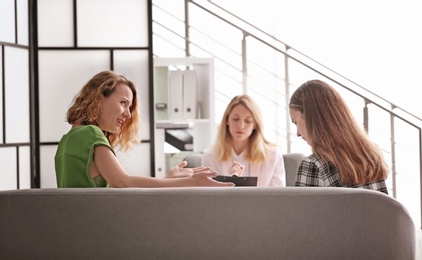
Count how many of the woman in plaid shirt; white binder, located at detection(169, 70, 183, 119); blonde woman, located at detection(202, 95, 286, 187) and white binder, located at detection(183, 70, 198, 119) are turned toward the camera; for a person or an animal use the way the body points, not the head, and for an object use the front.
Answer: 3

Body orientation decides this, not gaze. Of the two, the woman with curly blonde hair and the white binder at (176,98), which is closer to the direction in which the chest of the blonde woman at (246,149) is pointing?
the woman with curly blonde hair

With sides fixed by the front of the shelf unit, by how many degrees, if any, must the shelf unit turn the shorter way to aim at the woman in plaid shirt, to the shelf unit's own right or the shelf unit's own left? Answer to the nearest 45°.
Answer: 0° — it already faces them

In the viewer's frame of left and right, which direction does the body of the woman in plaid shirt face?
facing away from the viewer and to the left of the viewer

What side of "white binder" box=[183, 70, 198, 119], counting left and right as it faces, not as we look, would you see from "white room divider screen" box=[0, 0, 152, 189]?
right

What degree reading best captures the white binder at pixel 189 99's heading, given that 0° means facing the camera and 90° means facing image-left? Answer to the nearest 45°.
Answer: approximately 0°

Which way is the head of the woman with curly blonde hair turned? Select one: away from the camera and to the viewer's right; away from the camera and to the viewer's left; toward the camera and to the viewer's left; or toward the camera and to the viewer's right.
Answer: toward the camera and to the viewer's right

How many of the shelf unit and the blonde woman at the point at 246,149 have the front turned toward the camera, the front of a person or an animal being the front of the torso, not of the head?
2

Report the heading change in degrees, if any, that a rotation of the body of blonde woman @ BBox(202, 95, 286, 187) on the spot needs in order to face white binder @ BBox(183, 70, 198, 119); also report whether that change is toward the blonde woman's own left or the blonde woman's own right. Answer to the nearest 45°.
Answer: approximately 135° to the blonde woman's own right
